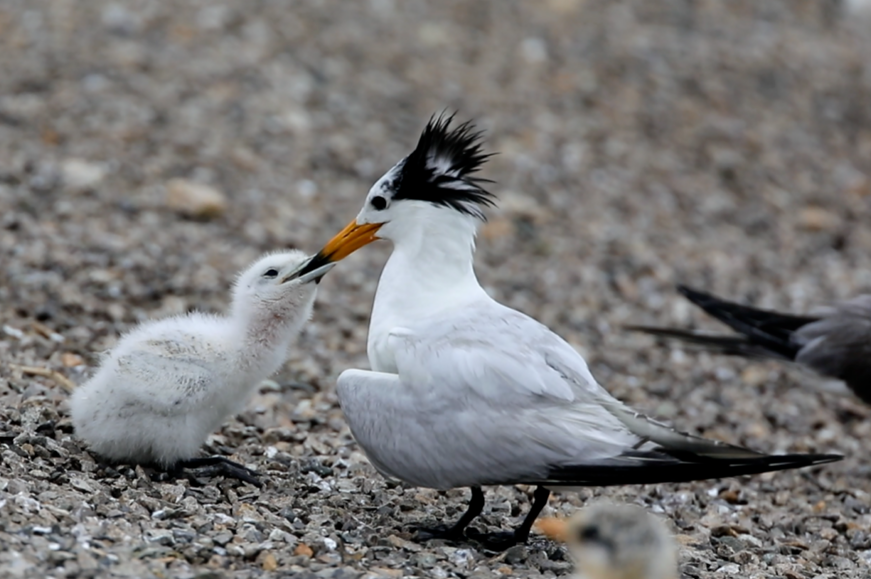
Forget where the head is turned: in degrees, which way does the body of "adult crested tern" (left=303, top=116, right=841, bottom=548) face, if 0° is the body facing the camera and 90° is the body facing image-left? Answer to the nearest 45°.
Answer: approximately 90°

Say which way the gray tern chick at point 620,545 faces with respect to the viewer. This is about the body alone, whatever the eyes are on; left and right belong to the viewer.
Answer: facing to the left of the viewer

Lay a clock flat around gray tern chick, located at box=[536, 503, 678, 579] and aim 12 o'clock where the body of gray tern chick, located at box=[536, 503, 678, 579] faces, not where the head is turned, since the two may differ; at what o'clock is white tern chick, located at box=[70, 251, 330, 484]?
white tern chick, located at box=[70, 251, 330, 484] is roughly at 1 o'clock from gray tern chick, located at box=[536, 503, 678, 579].

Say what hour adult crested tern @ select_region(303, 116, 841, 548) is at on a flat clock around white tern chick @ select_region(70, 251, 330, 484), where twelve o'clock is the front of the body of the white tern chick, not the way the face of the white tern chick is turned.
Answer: The adult crested tern is roughly at 1 o'clock from the white tern chick.

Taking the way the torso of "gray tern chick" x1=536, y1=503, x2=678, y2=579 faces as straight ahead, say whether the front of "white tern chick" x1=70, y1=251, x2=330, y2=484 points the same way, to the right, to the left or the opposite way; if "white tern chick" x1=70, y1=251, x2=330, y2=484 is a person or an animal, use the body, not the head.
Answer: the opposite way

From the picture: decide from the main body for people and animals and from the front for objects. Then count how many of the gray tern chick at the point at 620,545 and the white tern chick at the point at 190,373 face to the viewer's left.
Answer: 1

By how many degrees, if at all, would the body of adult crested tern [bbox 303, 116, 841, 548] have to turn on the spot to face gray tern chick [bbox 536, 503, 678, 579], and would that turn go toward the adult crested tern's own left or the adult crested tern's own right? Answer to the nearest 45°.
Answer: approximately 135° to the adult crested tern's own left

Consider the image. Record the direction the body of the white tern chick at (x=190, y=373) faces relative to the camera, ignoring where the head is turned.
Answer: to the viewer's right

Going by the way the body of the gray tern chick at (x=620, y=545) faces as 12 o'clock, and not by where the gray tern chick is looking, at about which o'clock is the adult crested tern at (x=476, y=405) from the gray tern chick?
The adult crested tern is roughly at 2 o'clock from the gray tern chick.

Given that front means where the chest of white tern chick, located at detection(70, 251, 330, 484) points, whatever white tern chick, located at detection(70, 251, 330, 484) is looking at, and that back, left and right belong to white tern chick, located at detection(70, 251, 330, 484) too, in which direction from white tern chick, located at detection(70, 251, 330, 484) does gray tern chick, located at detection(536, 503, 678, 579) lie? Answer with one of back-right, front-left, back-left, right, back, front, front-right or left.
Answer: front-right
